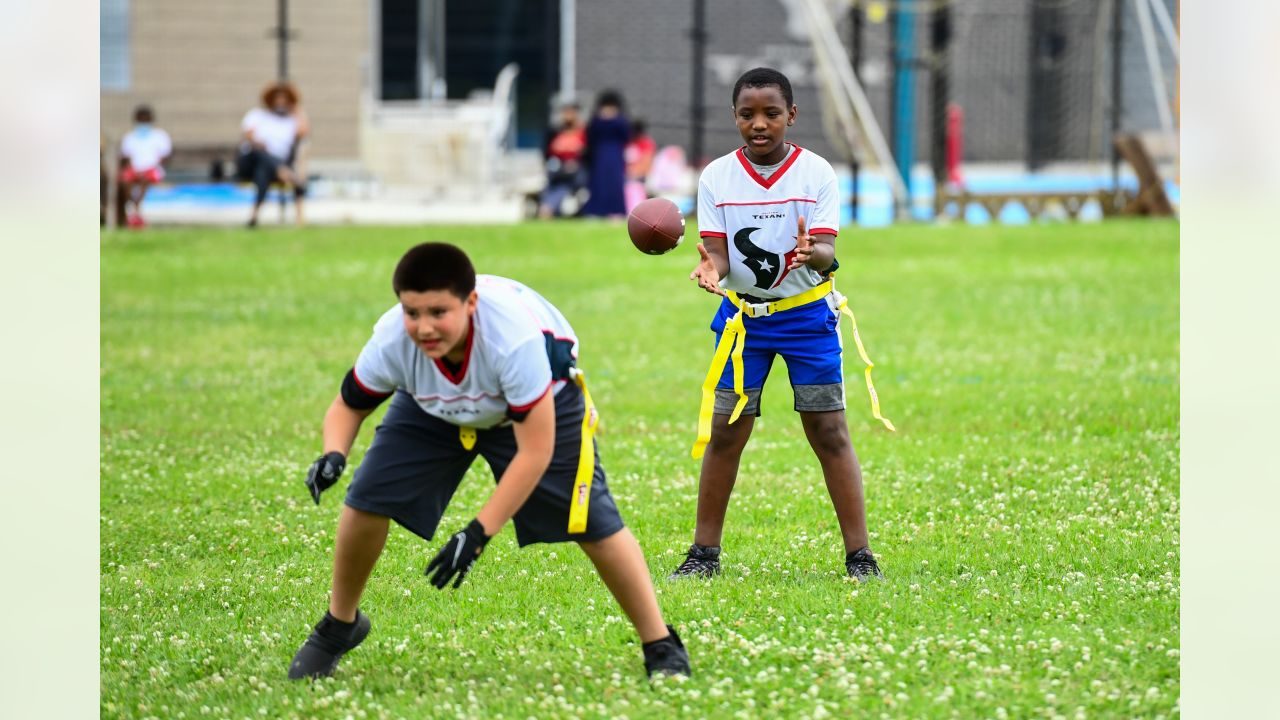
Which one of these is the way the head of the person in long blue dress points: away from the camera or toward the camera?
toward the camera

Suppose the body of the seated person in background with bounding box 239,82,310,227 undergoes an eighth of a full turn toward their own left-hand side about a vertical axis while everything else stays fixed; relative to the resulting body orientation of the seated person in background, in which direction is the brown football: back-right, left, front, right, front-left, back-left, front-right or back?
front-right

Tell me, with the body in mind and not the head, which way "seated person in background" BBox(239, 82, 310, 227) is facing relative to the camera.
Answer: toward the camera

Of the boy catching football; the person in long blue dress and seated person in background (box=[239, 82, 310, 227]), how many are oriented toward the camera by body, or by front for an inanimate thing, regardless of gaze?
3

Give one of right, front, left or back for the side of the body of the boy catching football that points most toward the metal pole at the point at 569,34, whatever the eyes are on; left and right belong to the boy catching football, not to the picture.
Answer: back

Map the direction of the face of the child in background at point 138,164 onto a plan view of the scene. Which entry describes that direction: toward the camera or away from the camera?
toward the camera

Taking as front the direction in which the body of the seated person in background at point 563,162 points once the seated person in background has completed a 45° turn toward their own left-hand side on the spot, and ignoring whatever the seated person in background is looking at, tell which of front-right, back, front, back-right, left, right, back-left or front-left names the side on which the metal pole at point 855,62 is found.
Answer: left

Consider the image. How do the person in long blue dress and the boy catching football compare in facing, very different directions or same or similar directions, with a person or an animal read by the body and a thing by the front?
same or similar directions

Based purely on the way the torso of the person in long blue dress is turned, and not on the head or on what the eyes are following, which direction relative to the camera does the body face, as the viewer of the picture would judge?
toward the camera

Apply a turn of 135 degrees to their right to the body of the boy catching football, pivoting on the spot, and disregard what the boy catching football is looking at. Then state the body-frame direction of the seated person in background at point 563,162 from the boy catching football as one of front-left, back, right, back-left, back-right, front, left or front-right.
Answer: front-right
